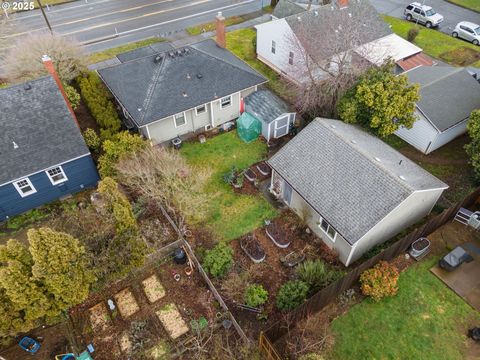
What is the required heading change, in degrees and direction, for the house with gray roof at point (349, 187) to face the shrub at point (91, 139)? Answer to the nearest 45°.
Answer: approximately 45° to its right

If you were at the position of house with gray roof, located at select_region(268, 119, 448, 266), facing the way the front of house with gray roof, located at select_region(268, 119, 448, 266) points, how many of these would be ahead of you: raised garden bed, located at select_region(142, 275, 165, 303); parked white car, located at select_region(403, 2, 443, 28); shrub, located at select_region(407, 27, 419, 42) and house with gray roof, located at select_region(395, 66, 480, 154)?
1

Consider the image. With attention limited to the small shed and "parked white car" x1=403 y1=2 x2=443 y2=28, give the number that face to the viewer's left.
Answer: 0

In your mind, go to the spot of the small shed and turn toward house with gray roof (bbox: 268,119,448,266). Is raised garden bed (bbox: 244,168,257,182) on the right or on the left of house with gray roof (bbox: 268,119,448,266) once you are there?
right

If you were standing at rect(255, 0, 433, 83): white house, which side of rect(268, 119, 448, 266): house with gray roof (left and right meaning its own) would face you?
right

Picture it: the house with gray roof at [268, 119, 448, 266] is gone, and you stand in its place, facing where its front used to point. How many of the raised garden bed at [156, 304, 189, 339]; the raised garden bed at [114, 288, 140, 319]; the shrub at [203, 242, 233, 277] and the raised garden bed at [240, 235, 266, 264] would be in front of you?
4

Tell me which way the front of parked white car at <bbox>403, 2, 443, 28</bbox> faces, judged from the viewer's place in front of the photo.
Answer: facing the viewer and to the right of the viewer

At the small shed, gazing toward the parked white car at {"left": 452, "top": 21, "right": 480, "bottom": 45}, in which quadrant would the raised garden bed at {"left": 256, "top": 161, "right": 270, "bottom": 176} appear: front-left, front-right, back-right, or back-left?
back-right

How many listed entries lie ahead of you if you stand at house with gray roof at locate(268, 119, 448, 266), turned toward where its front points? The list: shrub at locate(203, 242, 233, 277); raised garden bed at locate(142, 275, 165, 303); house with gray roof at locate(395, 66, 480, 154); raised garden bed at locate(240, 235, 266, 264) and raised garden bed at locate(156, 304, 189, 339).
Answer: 4

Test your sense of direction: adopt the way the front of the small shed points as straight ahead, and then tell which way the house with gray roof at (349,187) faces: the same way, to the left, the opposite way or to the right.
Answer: to the right

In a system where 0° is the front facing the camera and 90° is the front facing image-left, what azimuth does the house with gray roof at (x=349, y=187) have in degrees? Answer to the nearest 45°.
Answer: approximately 45°

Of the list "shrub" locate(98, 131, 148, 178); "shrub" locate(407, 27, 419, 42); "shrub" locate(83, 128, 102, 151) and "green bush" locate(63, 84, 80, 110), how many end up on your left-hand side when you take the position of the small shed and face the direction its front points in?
1

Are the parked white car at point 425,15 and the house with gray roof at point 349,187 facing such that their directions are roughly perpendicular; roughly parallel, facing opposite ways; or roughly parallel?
roughly perpendicular

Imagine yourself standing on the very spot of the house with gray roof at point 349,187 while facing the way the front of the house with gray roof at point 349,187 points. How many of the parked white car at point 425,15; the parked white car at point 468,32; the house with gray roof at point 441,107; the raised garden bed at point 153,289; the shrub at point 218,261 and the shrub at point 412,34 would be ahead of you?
2
